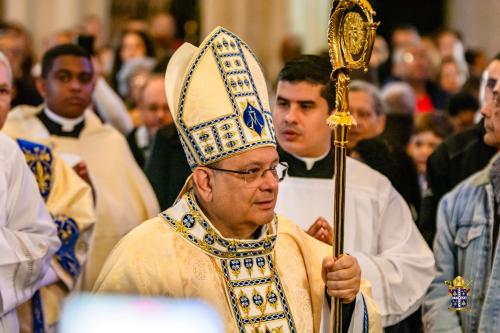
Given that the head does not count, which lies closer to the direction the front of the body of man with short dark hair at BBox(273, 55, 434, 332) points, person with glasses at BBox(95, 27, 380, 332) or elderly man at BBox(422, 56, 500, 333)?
the person with glasses

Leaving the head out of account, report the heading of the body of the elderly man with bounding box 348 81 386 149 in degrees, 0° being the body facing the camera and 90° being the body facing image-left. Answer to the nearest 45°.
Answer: approximately 45°

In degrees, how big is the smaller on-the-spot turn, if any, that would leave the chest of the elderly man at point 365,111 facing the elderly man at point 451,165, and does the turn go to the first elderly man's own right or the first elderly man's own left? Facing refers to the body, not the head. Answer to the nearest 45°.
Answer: approximately 90° to the first elderly man's own left

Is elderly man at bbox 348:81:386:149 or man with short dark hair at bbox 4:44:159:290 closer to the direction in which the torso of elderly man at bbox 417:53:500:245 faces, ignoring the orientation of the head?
the man with short dark hair

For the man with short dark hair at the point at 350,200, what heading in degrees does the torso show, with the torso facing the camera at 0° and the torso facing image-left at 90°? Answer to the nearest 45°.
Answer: approximately 45°

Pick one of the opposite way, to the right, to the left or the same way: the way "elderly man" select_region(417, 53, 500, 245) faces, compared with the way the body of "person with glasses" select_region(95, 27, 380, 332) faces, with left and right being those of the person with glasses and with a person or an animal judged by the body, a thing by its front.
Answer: to the right

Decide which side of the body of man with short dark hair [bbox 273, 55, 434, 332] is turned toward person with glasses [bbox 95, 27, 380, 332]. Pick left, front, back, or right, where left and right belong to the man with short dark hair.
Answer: front

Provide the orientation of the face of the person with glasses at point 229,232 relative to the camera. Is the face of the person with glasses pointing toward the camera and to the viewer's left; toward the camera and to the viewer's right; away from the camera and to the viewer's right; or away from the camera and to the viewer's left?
toward the camera and to the viewer's right

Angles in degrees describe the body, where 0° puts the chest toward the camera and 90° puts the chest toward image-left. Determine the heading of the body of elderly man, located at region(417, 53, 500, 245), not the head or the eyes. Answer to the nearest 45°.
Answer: approximately 45°
